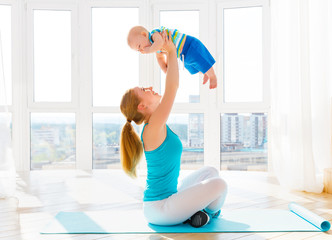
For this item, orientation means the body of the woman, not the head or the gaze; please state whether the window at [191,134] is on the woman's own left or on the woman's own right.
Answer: on the woman's own left

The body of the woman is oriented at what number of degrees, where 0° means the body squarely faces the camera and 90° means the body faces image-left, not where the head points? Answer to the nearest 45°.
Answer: approximately 270°

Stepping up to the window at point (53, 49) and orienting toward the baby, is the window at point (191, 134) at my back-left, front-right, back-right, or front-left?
front-left

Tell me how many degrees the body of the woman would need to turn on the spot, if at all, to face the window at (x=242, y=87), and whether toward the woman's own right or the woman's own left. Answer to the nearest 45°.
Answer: approximately 90° to the woman's own left

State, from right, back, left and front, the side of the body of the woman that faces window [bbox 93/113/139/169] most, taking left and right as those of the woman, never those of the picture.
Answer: left

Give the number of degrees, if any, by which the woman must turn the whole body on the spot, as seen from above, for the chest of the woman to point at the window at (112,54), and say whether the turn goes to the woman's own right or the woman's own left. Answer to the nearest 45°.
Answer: approximately 90° to the woman's own left

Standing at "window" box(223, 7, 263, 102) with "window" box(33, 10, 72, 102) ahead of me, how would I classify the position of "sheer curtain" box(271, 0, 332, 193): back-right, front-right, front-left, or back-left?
back-left

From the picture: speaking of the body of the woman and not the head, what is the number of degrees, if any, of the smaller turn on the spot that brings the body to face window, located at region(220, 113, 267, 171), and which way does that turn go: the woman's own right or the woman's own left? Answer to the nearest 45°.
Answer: approximately 90° to the woman's own left

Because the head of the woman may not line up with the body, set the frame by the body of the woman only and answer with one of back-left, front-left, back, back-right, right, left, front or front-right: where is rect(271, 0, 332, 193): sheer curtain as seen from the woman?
front-left

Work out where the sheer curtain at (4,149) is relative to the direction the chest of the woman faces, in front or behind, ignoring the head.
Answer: behind
